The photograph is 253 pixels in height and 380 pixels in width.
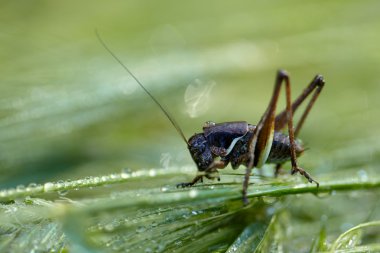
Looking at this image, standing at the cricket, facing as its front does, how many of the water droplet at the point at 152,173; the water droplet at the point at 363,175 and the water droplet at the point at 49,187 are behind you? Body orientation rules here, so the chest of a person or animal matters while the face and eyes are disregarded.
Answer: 1

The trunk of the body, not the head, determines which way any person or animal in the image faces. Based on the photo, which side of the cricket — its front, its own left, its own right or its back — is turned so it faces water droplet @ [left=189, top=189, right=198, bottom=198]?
front

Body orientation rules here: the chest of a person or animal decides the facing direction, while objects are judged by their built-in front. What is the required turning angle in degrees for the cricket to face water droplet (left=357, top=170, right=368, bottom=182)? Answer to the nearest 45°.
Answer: approximately 180°

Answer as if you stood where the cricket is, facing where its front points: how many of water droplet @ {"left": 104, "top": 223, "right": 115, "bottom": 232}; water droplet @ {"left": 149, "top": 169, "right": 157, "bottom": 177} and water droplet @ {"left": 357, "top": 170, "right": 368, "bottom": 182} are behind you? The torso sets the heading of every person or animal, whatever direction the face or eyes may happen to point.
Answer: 1

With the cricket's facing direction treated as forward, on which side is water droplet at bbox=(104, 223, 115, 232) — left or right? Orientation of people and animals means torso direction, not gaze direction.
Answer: on its left

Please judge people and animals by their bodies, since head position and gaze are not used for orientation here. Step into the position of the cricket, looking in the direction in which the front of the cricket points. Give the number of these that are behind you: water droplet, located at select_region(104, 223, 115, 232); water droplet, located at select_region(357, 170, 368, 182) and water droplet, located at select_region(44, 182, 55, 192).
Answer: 1

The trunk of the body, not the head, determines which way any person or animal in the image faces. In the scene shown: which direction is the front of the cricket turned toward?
to the viewer's left

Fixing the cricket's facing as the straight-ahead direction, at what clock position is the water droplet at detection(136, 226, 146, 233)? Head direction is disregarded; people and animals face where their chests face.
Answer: The water droplet is roughly at 10 o'clock from the cricket.
